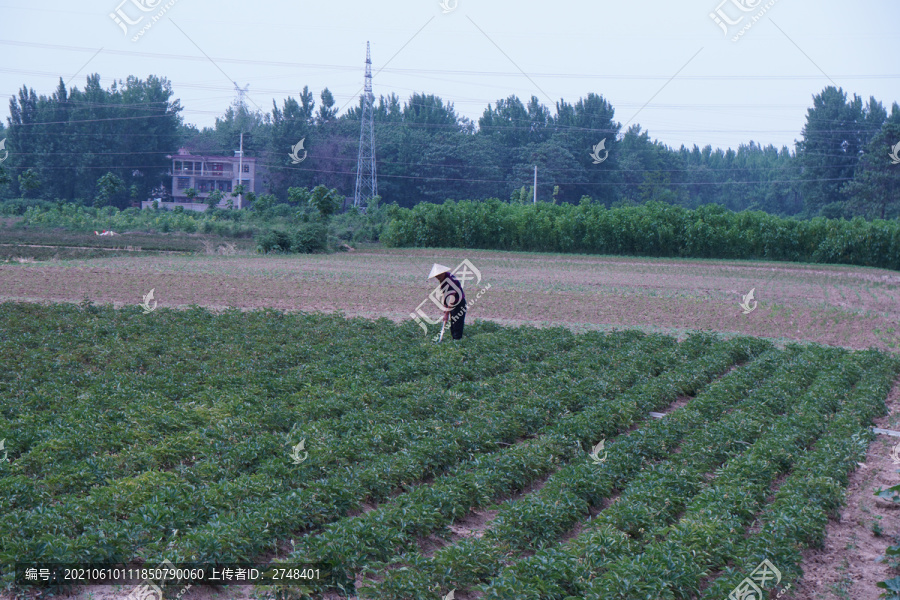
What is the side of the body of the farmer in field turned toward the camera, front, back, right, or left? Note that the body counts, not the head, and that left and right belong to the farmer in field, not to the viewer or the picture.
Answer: left
